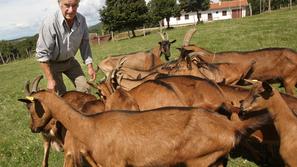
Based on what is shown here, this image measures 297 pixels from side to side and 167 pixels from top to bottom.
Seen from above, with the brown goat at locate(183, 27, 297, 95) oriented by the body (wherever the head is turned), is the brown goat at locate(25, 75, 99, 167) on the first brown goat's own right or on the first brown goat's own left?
on the first brown goat's own left

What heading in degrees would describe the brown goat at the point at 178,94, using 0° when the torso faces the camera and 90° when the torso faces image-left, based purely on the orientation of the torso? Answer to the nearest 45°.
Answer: approximately 90°

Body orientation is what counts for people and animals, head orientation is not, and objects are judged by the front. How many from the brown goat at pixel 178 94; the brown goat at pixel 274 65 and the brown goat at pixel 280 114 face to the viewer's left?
3

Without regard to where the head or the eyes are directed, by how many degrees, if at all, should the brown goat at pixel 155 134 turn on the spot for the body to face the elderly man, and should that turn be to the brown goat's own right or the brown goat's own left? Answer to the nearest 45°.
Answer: approximately 45° to the brown goat's own right

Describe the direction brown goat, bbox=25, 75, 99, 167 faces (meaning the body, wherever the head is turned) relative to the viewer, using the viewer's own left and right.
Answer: facing the viewer and to the left of the viewer

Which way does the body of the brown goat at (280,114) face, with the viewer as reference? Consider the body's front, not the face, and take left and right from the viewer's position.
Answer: facing to the left of the viewer

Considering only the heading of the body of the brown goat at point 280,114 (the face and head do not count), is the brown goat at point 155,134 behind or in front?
in front

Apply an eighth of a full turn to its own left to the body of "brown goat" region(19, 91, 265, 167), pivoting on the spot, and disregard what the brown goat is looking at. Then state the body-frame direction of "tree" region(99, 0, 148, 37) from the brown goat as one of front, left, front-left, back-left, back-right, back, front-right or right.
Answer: back-right

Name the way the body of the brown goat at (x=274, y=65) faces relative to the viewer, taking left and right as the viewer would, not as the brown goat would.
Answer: facing to the left of the viewer

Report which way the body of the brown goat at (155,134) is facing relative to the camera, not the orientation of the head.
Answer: to the viewer's left
